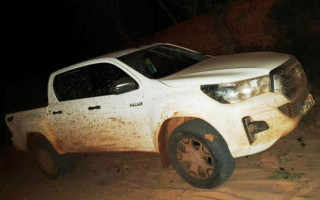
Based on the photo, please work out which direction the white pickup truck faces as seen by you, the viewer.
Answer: facing the viewer and to the right of the viewer
